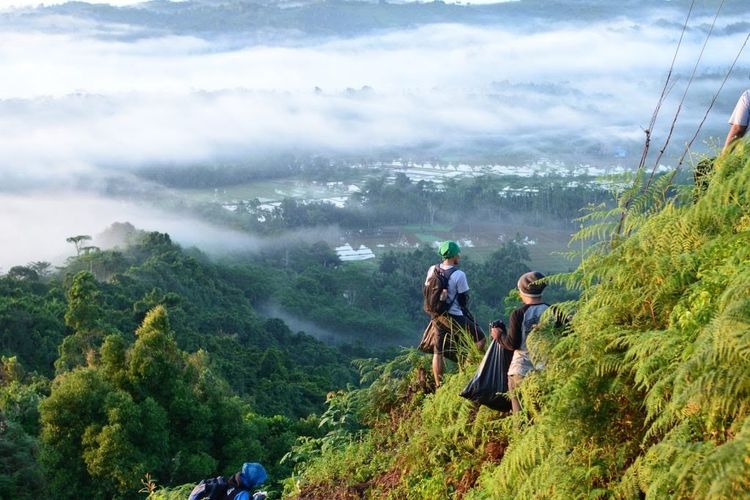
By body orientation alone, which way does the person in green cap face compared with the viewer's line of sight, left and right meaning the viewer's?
facing away from the viewer and to the right of the viewer

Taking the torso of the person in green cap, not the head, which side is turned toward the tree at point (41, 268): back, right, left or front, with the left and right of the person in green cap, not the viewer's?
left

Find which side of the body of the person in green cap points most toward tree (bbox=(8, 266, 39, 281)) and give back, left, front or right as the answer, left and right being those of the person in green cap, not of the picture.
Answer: left

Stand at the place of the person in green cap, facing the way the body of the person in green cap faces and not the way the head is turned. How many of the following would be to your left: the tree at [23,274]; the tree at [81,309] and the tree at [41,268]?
3
